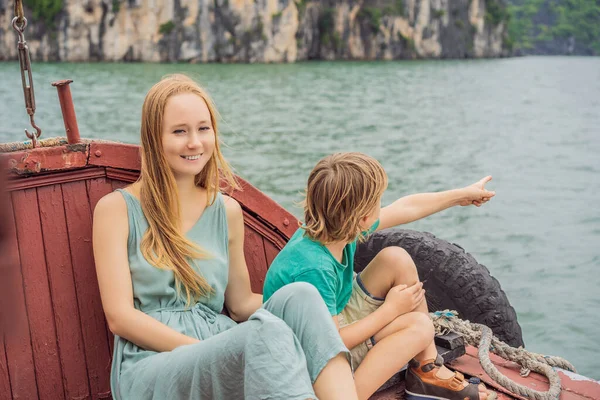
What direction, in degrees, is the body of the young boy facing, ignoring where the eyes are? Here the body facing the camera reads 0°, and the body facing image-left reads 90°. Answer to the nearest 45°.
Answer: approximately 270°

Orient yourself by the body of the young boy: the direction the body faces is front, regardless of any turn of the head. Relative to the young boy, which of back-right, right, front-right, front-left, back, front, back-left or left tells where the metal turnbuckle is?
back

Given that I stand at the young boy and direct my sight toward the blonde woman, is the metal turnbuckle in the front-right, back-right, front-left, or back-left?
front-right

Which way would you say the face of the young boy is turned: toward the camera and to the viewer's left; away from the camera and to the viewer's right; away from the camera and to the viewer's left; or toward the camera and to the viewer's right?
away from the camera and to the viewer's right

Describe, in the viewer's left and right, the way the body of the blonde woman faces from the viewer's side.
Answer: facing the viewer and to the right of the viewer

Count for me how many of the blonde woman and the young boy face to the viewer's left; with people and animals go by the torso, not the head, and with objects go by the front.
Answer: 0

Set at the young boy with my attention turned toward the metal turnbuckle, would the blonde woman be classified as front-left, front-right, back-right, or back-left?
front-left

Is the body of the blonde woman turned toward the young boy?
no

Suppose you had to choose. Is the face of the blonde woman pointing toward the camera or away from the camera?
toward the camera

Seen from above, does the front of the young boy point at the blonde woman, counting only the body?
no
